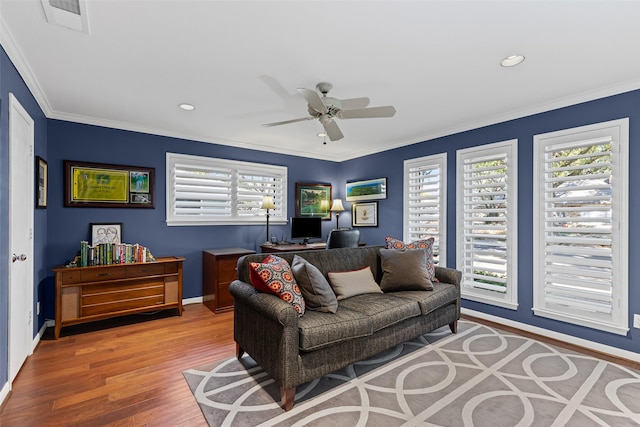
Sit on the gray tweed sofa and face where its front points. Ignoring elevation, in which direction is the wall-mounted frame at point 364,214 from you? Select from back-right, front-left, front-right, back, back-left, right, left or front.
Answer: back-left

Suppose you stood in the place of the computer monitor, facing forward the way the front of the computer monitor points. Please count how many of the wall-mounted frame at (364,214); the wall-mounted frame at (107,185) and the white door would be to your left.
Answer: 1

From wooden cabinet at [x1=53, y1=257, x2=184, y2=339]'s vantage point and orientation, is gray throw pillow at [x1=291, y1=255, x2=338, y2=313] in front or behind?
in front

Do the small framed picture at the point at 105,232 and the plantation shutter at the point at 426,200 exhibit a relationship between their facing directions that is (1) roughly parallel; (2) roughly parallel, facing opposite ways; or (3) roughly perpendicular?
roughly perpendicular

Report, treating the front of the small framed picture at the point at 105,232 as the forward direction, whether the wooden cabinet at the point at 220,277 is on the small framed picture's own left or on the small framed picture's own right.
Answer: on the small framed picture's own left

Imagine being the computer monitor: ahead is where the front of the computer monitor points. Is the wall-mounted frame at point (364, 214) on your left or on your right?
on your left

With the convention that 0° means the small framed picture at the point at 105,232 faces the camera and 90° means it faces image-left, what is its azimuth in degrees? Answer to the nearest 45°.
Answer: approximately 0°

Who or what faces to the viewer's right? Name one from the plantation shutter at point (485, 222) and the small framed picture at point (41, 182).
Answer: the small framed picture

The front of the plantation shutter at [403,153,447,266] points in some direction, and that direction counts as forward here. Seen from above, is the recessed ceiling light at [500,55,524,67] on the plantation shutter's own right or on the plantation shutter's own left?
on the plantation shutter's own left

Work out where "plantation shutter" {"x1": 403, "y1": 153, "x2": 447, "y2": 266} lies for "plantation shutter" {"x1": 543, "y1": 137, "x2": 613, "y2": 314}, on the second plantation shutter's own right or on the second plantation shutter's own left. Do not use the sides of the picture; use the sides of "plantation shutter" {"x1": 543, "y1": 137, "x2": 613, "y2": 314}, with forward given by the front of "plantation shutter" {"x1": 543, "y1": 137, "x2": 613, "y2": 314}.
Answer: on the second plantation shutter's own right

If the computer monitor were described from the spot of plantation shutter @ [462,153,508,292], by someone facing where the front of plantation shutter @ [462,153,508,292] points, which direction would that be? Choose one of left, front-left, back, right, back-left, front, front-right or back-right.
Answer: front-right

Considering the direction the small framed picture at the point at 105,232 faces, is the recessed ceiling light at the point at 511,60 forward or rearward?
forward

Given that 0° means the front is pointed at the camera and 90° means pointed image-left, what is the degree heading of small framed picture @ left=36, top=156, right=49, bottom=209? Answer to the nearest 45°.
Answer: approximately 270°

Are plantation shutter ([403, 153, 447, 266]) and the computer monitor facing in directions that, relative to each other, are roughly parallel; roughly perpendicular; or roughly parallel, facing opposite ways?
roughly perpendicular
